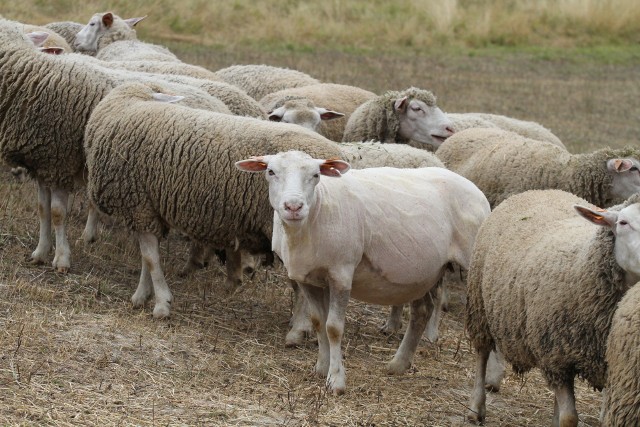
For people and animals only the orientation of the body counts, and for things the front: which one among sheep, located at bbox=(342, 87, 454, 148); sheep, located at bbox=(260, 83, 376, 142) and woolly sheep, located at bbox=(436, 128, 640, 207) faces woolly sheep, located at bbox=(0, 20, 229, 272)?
sheep, located at bbox=(260, 83, 376, 142)

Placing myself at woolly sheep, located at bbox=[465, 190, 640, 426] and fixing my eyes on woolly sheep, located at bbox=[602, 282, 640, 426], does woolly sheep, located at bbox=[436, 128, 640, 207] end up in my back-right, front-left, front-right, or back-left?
back-left

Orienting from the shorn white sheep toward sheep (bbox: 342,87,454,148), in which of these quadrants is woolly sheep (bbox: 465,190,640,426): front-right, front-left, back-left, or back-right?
back-right

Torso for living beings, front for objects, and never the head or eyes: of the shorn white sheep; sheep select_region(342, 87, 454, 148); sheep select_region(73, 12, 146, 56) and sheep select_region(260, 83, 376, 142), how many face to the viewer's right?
1

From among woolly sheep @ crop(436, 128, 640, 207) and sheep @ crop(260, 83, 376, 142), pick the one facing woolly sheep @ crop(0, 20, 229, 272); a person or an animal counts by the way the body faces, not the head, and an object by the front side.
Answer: the sheep

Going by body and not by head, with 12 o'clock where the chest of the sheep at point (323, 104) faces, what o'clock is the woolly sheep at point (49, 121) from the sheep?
The woolly sheep is roughly at 12 o'clock from the sheep.

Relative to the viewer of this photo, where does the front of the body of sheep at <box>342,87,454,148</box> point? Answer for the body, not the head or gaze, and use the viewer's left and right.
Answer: facing to the right of the viewer

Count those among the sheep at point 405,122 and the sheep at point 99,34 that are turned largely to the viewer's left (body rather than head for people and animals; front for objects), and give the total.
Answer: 1

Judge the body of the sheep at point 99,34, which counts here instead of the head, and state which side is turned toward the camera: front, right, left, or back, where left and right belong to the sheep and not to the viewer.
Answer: left

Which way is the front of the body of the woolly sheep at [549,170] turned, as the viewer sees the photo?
to the viewer's right
